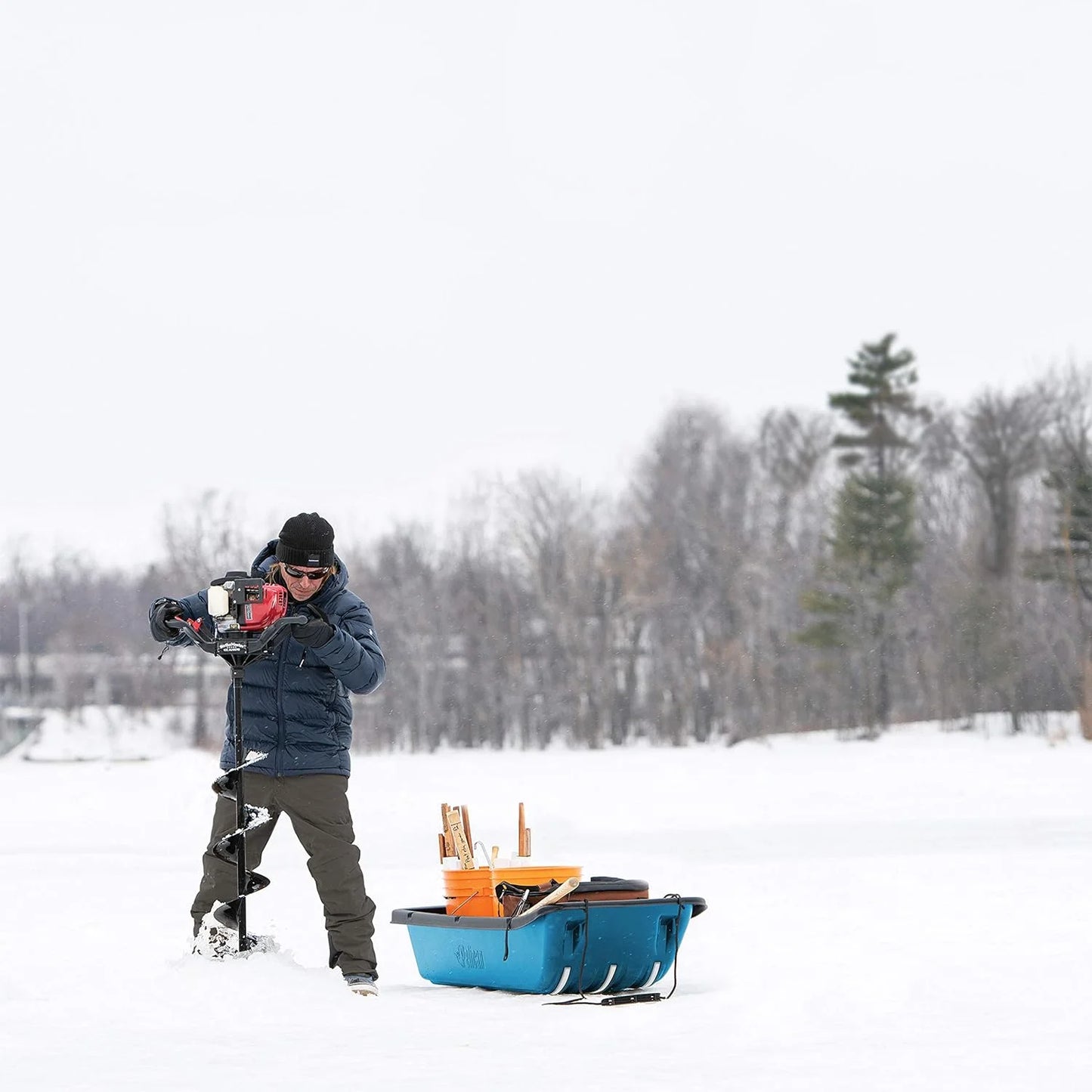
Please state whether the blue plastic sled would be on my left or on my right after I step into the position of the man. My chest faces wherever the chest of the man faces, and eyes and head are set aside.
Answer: on my left

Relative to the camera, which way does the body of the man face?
toward the camera

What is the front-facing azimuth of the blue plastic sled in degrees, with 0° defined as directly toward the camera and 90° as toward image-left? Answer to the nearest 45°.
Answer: approximately 315°

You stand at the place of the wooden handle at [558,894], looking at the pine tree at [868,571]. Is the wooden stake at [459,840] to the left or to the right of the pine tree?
left

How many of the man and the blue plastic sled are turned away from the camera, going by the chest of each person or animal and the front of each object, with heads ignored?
0

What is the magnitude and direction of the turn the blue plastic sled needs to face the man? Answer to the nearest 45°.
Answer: approximately 135° to its right

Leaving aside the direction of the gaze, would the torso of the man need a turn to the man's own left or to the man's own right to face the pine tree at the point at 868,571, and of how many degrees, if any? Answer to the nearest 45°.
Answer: approximately 180°

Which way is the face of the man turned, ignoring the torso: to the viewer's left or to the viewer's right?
to the viewer's left

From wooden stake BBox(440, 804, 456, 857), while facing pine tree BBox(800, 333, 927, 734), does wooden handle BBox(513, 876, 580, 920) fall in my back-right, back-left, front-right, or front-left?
back-right
